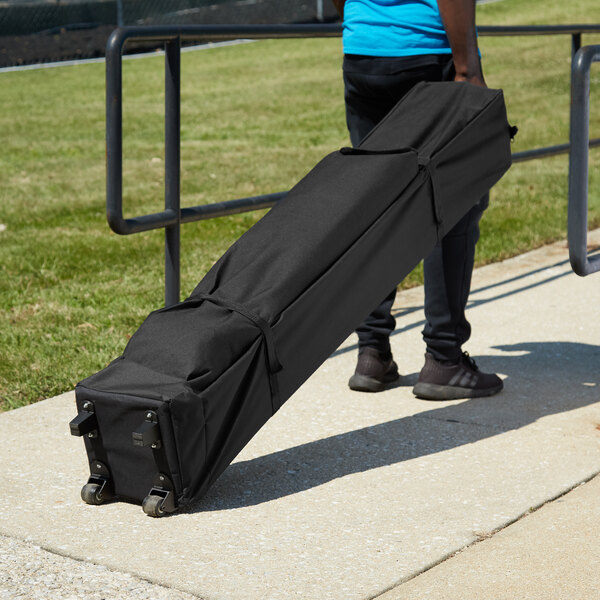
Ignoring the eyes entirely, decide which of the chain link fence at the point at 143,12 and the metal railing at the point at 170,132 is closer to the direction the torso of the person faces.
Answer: the chain link fence

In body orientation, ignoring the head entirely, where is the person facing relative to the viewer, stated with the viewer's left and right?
facing away from the viewer and to the right of the viewer

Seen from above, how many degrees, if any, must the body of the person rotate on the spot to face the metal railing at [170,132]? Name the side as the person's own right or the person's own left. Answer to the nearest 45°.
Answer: approximately 135° to the person's own left

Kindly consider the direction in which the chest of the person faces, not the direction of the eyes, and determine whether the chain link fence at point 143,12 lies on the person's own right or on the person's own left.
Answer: on the person's own left
